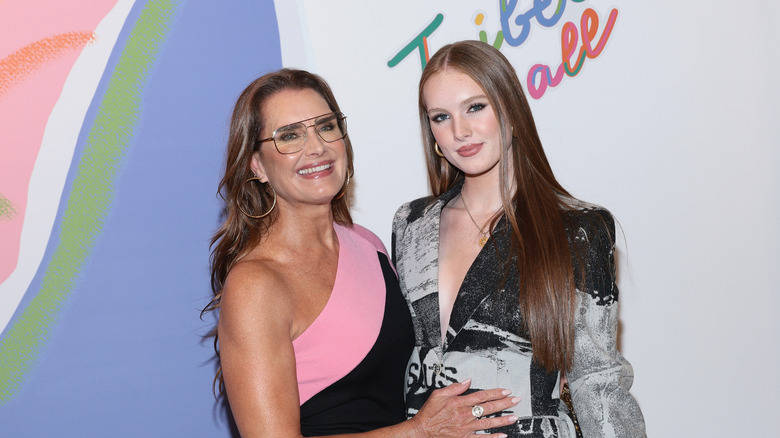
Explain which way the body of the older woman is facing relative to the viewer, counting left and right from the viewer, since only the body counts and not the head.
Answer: facing the viewer and to the right of the viewer
